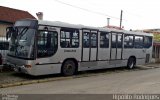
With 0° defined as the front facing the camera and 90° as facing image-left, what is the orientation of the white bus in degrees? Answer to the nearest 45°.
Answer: approximately 45°
